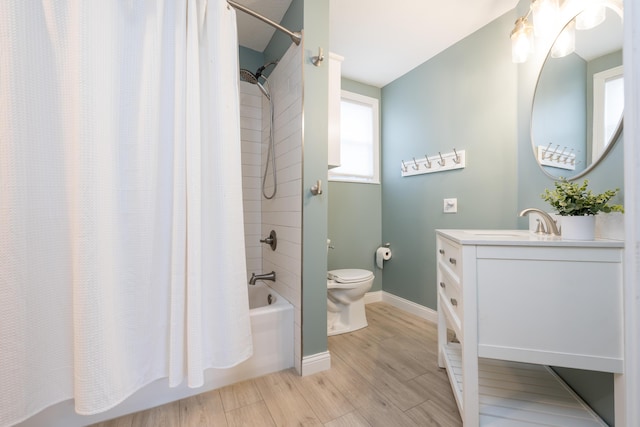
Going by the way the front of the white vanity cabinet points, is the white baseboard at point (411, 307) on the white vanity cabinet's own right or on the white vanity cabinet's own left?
on the white vanity cabinet's own right

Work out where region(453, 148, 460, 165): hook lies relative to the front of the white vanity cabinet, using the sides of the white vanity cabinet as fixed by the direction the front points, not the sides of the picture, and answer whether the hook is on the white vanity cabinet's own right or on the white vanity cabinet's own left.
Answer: on the white vanity cabinet's own right

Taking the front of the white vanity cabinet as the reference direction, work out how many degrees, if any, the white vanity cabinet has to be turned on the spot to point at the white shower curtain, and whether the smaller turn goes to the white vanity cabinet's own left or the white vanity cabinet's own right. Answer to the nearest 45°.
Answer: approximately 45° to the white vanity cabinet's own left

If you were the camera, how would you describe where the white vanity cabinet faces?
facing to the left of the viewer

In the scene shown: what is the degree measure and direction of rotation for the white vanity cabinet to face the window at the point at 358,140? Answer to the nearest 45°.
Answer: approximately 45° to its right

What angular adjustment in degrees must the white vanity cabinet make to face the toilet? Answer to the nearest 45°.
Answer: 0° — it already faces it

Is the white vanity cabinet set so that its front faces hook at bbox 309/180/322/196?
yes

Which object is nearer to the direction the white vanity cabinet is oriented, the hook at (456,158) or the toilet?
the toilet

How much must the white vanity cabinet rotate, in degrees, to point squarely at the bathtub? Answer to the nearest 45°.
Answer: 0° — it already faces it
